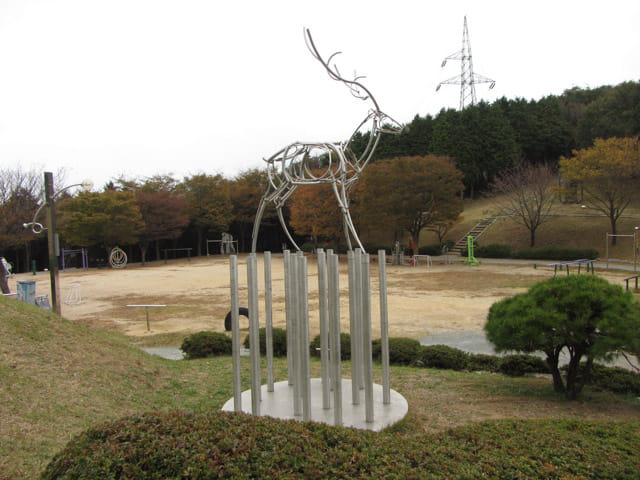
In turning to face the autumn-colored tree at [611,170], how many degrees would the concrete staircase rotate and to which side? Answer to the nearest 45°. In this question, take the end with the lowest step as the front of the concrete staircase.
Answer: approximately 90° to its left

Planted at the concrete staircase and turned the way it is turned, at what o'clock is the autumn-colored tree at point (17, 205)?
The autumn-colored tree is roughly at 12 o'clock from the concrete staircase.

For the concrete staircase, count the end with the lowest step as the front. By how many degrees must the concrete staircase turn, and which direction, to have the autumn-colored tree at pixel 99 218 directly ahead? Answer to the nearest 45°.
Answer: approximately 45° to its right

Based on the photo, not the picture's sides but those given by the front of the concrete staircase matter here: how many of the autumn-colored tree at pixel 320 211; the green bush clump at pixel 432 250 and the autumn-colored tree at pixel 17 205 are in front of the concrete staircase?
3

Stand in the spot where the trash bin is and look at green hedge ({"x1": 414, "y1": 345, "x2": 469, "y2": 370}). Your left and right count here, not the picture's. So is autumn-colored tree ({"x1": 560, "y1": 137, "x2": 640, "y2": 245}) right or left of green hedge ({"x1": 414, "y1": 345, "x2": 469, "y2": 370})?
left

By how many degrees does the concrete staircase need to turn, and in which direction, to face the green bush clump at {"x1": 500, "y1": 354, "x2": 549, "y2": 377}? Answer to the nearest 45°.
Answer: approximately 45° to its left

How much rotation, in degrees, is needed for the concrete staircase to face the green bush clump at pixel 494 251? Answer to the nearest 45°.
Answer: approximately 45° to its left

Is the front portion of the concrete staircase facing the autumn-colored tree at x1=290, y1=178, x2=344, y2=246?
yes

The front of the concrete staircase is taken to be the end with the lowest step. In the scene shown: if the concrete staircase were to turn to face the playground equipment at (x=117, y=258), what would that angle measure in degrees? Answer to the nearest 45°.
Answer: approximately 45° to its right

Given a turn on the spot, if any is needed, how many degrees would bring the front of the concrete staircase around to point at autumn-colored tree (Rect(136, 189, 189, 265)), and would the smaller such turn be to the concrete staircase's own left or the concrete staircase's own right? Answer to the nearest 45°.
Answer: approximately 45° to the concrete staircase's own right

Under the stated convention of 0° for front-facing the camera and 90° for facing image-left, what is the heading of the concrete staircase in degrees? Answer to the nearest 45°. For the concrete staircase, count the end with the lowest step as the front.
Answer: approximately 45°
